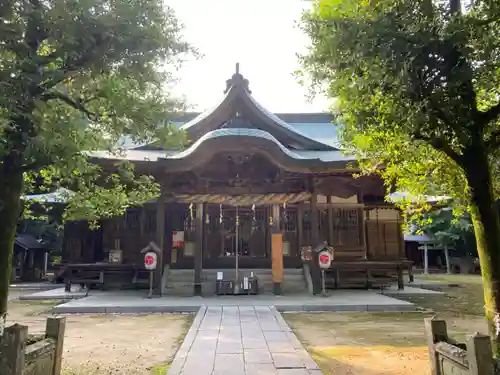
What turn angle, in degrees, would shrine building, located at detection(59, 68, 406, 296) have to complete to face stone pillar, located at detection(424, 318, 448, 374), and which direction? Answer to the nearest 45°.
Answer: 0° — it already faces it

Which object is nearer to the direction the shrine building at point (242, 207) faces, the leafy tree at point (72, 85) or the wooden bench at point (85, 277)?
the leafy tree

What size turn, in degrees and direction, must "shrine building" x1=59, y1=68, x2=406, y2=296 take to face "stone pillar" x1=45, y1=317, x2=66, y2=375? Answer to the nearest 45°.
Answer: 0° — it already faces it

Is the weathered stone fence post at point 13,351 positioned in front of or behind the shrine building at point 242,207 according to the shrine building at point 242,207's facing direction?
in front

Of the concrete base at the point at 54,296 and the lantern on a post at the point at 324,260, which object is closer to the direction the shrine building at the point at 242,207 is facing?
the lantern on a post

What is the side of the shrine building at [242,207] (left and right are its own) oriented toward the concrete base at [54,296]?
right

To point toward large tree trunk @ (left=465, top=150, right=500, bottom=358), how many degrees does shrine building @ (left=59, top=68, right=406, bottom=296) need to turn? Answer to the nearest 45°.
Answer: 0° — it already faces it

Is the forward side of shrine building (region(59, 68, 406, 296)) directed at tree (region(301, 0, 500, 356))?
yes

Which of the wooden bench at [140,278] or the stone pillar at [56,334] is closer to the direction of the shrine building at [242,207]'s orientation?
the stone pillar

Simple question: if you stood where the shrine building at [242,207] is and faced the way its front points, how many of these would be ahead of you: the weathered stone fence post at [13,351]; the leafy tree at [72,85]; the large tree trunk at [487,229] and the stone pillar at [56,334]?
4

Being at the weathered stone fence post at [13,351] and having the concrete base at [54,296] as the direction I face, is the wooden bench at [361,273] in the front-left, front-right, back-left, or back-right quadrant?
front-right

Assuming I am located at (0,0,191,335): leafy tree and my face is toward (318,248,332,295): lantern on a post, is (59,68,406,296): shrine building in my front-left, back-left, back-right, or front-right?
front-left

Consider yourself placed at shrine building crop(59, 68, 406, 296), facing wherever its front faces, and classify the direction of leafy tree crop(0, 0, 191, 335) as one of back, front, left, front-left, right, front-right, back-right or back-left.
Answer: front

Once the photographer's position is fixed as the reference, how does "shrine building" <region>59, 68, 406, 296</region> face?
facing the viewer

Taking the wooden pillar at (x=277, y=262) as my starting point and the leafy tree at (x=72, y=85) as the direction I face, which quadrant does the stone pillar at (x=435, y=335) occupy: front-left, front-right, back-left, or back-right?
front-left
